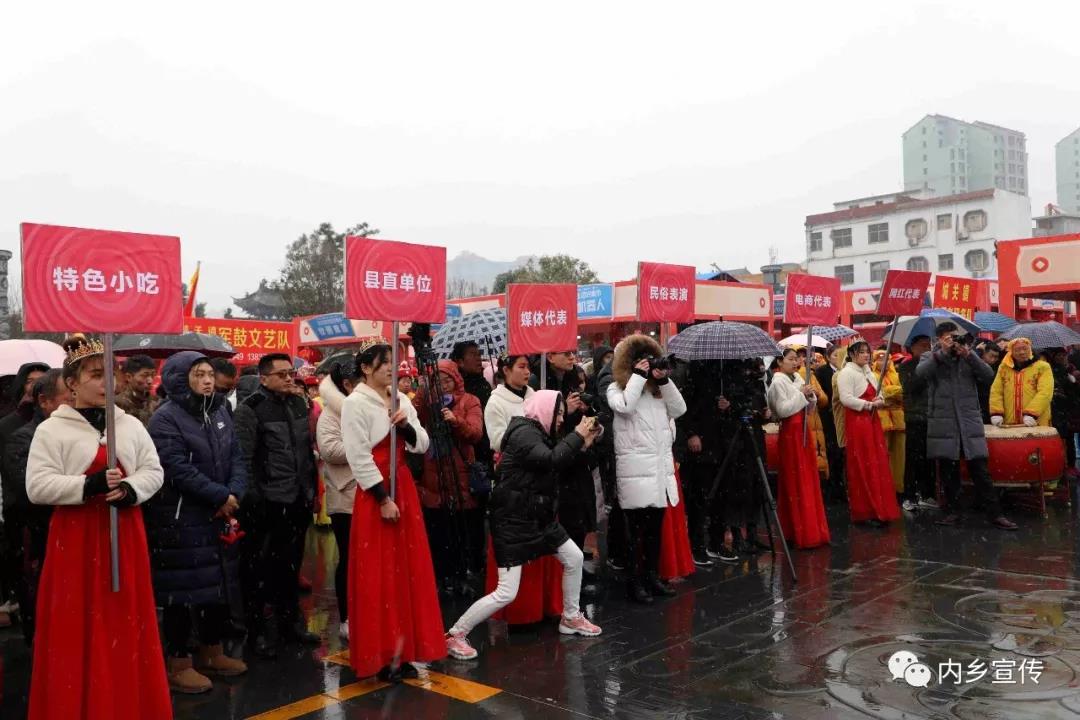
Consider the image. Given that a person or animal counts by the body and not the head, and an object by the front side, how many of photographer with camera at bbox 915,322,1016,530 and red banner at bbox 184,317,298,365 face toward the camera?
2

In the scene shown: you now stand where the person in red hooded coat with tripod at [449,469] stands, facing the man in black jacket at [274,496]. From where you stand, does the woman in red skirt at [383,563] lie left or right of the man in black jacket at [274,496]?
left

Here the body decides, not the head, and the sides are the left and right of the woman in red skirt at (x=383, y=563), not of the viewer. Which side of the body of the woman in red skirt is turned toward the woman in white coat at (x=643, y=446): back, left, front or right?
left

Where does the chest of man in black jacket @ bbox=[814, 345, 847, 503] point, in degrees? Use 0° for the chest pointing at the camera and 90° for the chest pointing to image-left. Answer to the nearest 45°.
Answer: approximately 315°

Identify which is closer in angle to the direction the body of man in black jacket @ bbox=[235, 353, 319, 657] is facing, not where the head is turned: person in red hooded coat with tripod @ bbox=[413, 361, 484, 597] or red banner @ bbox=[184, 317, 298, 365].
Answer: the person in red hooded coat with tripod

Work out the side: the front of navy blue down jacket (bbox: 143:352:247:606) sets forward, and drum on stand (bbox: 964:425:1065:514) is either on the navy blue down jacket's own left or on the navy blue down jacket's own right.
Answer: on the navy blue down jacket's own left
